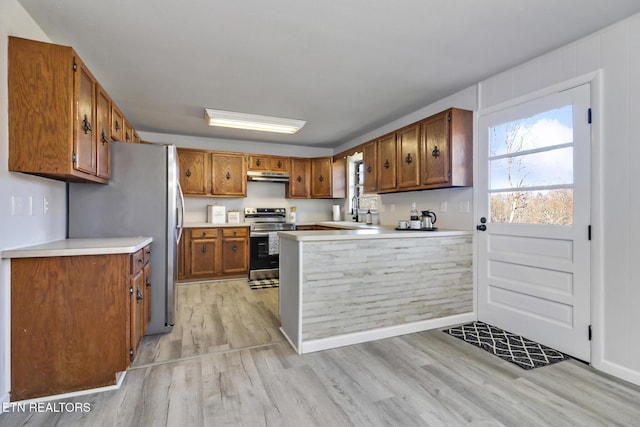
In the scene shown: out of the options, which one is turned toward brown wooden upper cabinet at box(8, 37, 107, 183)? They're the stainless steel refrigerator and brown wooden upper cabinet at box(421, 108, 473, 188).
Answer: brown wooden upper cabinet at box(421, 108, 473, 188)

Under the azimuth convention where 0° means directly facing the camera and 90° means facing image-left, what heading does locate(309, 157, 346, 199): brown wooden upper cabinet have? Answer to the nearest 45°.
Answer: approximately 45°

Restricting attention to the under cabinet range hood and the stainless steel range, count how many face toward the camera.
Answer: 2

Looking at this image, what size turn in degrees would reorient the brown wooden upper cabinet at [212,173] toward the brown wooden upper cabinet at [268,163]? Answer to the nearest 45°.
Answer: approximately 90° to its left

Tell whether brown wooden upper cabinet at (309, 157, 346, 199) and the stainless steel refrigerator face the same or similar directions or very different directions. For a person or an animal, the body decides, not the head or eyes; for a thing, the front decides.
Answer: very different directions

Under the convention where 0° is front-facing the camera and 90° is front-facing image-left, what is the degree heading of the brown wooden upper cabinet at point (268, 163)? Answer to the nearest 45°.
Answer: approximately 0°

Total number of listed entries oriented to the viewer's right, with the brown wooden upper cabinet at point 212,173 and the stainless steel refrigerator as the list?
1

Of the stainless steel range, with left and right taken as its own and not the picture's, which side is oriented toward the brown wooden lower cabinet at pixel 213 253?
right

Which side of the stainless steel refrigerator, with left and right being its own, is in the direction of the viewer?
right
